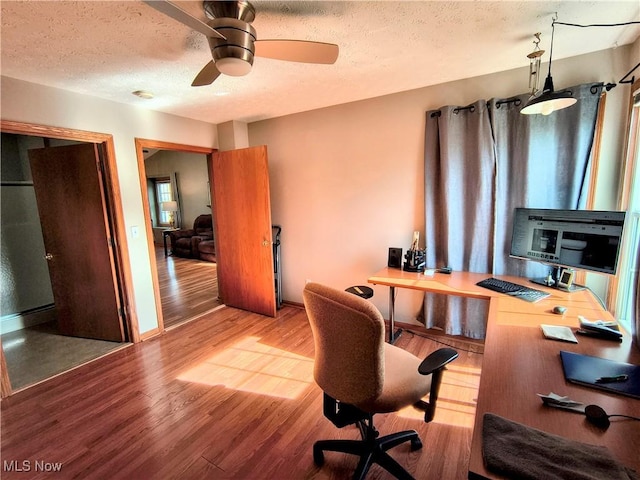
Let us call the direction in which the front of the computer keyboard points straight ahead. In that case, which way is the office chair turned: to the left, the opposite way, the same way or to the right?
the opposite way

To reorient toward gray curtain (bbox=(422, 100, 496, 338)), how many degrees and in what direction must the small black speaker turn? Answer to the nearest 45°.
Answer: approximately 90° to its left

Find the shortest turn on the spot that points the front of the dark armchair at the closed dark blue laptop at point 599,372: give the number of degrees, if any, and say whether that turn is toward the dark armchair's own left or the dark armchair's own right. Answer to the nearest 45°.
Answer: approximately 45° to the dark armchair's own left

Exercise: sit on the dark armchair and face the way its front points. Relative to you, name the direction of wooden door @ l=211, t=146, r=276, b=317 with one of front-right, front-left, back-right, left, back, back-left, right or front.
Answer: front-left

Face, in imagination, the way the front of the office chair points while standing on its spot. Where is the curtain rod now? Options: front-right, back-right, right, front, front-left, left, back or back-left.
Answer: front

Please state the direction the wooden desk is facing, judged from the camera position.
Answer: facing the viewer and to the left of the viewer

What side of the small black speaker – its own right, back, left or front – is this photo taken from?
front

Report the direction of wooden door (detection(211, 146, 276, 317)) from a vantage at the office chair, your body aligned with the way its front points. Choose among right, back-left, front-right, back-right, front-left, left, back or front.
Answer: left

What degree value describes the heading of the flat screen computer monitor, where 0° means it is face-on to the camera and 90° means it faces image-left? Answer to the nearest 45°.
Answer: approximately 45°

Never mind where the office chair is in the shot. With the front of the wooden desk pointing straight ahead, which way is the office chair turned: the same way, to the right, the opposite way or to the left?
the opposite way

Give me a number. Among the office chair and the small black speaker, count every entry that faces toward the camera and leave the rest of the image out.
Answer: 1

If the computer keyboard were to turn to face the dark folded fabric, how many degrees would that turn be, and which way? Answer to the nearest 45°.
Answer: approximately 45° to its left

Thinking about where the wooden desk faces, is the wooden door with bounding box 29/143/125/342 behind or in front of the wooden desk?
in front

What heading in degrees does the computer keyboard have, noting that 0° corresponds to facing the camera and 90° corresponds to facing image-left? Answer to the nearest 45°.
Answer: approximately 45°

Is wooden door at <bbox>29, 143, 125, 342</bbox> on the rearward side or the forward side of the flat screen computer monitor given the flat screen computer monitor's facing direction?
on the forward side
